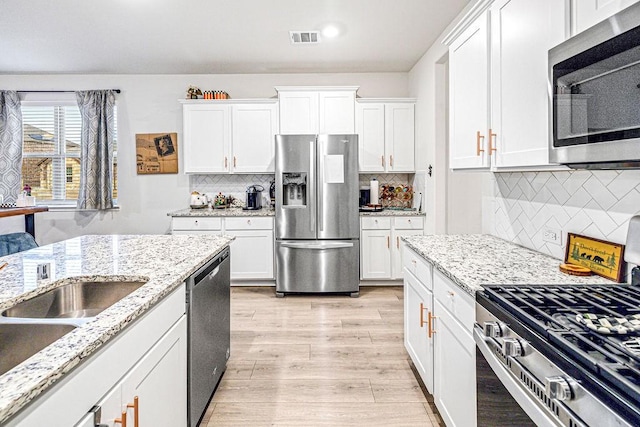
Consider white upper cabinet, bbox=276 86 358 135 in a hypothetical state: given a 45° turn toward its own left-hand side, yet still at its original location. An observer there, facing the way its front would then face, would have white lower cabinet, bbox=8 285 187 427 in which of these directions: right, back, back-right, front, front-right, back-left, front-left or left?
front-right

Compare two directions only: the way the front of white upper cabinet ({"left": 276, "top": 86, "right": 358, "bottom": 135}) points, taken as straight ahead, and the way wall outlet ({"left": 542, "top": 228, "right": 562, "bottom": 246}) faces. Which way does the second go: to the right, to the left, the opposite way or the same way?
to the right

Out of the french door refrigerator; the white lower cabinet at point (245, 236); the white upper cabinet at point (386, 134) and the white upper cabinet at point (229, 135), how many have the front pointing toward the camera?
4

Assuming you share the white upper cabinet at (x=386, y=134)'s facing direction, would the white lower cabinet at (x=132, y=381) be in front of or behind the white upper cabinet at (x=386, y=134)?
in front

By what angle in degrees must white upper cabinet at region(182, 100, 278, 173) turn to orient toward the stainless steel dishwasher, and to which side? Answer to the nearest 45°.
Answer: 0° — it already faces it

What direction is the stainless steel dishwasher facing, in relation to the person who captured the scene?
facing to the right of the viewer

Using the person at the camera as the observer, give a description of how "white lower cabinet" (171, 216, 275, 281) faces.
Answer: facing the viewer

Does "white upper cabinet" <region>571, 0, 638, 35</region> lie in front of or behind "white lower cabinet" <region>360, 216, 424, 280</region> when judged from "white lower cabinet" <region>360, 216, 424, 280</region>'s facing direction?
in front

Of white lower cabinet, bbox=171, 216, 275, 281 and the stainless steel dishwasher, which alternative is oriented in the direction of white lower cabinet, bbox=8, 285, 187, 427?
white lower cabinet, bbox=171, 216, 275, 281

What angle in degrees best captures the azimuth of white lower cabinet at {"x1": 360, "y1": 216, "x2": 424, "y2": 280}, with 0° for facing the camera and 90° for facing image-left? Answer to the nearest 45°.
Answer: approximately 0°

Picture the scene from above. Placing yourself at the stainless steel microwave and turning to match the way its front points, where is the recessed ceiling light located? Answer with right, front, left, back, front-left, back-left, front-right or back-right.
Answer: right

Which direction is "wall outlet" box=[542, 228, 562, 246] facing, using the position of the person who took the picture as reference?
facing the viewer and to the left of the viewer

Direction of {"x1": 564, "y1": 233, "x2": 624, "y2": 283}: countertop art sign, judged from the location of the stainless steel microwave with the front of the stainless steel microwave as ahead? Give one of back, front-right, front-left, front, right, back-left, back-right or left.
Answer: back-right

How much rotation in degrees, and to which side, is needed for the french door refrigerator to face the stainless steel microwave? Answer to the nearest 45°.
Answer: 0° — it already faces it
